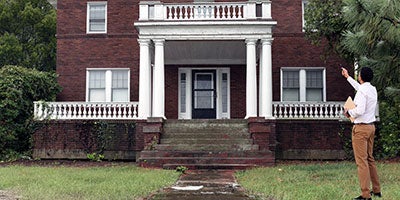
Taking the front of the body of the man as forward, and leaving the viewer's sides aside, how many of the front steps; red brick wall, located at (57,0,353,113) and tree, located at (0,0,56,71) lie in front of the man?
3

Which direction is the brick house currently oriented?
toward the camera

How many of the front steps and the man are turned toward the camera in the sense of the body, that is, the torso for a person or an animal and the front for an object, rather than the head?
1

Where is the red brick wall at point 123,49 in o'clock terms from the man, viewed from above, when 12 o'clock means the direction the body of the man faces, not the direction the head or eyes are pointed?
The red brick wall is roughly at 12 o'clock from the man.

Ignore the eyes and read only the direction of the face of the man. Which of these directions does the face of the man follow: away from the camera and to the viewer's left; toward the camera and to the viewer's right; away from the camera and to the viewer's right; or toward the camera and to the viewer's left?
away from the camera and to the viewer's left

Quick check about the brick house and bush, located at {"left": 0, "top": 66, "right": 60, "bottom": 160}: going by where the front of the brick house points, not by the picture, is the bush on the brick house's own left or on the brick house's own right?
on the brick house's own right

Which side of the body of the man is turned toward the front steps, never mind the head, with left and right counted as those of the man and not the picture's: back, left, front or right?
front

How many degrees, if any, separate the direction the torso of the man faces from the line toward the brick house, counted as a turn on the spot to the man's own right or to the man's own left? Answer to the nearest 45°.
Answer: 0° — they already face it

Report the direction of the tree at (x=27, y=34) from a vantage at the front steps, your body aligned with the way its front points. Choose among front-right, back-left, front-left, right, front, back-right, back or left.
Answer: back-right

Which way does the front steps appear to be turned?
toward the camera

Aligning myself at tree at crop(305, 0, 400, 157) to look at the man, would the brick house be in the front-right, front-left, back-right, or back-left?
back-right

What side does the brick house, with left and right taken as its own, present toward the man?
front

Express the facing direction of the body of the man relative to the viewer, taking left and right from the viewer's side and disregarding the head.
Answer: facing away from the viewer and to the left of the viewer

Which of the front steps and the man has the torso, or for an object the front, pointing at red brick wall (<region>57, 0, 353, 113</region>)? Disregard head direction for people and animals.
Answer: the man

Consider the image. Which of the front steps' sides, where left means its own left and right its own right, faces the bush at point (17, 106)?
right

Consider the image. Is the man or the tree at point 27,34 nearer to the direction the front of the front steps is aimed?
the man
